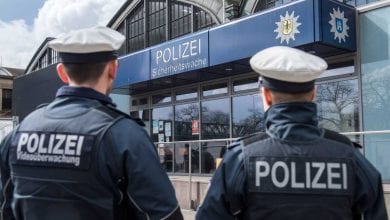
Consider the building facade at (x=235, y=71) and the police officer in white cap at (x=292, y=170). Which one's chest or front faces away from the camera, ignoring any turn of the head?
the police officer in white cap

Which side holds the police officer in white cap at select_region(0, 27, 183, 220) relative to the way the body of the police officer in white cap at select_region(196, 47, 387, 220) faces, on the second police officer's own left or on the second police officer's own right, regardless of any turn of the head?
on the second police officer's own left

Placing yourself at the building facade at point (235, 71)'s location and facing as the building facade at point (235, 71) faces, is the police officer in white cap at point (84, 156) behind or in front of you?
in front

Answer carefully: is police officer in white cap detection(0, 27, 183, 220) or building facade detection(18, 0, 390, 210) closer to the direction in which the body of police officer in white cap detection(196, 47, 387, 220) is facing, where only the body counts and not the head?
the building facade

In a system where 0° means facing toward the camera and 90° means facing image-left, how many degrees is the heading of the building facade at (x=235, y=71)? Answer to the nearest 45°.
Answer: approximately 45°

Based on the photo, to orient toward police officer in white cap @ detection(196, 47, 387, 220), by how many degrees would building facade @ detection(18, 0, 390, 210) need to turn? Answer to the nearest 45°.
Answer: approximately 45° to its left

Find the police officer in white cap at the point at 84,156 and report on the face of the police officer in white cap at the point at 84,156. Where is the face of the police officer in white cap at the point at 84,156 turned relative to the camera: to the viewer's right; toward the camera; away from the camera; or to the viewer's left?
away from the camera

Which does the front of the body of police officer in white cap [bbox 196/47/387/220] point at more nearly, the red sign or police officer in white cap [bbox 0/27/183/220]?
the red sign

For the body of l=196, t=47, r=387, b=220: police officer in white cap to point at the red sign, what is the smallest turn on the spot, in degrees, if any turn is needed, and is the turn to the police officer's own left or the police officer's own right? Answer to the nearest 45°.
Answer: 0° — they already face it

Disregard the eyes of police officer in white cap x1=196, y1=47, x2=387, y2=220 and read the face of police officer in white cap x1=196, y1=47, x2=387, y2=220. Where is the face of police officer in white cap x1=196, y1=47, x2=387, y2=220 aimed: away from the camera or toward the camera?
away from the camera

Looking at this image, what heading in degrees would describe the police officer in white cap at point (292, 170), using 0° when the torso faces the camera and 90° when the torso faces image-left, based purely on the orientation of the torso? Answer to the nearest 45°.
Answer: approximately 180°

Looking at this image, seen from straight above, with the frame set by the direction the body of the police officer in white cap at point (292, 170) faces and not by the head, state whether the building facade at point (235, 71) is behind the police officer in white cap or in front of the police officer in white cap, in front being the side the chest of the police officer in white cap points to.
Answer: in front
